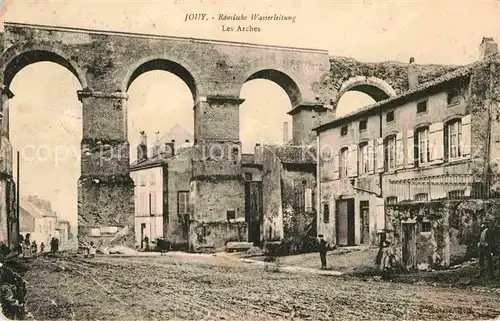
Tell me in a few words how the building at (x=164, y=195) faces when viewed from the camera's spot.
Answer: facing the viewer and to the left of the viewer

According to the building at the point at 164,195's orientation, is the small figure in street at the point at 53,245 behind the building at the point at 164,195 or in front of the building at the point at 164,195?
in front

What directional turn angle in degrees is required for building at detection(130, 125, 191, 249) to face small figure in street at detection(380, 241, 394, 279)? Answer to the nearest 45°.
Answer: approximately 45° to its left
